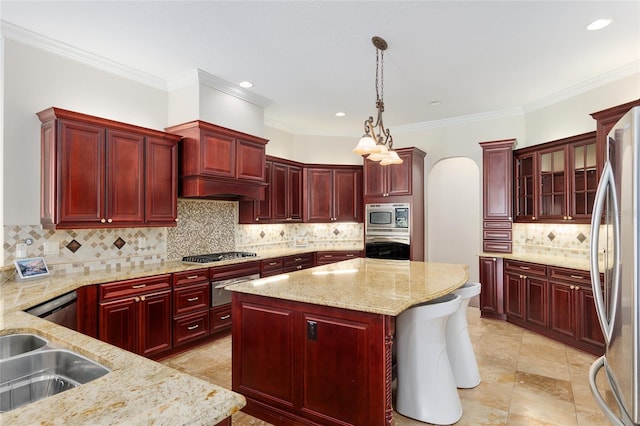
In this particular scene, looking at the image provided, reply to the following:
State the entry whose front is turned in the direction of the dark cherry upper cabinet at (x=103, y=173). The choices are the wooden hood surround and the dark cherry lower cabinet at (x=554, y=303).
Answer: the dark cherry lower cabinet

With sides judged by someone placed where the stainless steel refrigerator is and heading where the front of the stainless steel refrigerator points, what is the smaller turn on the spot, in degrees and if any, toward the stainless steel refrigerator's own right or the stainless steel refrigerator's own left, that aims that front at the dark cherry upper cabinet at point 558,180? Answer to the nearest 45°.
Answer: approximately 90° to the stainless steel refrigerator's own right

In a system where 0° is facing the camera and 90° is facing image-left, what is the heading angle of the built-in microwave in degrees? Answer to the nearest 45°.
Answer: approximately 0°

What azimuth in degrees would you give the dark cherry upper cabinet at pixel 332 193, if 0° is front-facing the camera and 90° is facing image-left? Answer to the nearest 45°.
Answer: approximately 0°

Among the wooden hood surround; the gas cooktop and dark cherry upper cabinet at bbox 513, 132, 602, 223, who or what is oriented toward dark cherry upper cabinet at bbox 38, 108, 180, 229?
dark cherry upper cabinet at bbox 513, 132, 602, 223

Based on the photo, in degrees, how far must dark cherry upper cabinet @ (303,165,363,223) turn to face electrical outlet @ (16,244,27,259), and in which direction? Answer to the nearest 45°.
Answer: approximately 45° to its right

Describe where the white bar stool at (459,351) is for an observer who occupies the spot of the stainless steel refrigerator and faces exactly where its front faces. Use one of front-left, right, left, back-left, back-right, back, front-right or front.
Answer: front-right

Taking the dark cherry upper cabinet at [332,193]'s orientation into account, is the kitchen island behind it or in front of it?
in front

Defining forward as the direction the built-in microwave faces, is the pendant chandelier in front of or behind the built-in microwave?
in front
